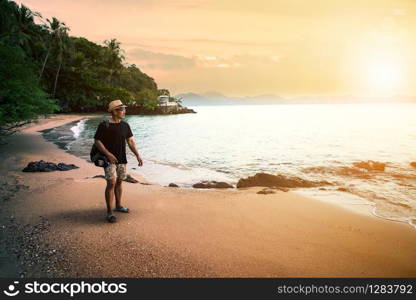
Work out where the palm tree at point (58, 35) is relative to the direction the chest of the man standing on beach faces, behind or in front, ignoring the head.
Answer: behind

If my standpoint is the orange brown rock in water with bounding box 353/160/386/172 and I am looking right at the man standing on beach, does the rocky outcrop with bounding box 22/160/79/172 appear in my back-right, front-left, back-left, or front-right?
front-right

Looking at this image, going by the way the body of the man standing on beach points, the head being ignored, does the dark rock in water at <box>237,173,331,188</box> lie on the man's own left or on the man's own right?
on the man's own left

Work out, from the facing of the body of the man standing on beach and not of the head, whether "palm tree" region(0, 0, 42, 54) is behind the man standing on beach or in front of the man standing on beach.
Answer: behind

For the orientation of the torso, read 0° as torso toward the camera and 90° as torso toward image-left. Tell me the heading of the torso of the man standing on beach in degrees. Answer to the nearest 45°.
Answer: approximately 315°

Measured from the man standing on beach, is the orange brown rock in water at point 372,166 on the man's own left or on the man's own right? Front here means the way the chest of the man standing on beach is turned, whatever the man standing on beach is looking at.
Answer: on the man's own left

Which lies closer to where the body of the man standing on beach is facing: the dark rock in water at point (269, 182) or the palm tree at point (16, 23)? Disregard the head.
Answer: the dark rock in water

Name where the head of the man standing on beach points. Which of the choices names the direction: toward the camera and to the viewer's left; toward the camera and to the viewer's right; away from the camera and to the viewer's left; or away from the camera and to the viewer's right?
toward the camera and to the viewer's right
